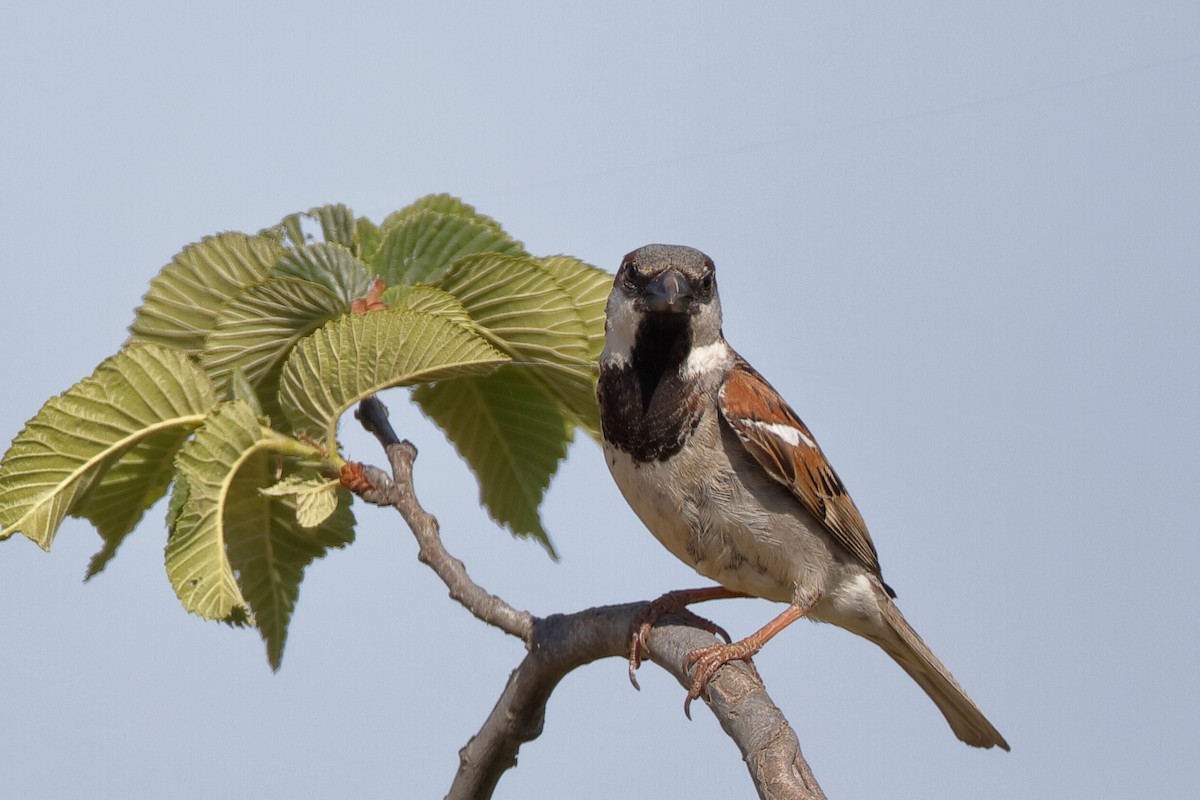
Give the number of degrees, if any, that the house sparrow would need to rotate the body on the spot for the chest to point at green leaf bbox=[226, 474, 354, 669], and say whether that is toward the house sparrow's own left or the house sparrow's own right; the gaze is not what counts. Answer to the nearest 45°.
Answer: approximately 45° to the house sparrow's own right

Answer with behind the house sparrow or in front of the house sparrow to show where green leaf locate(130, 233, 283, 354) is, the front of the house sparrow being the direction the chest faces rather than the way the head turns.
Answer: in front

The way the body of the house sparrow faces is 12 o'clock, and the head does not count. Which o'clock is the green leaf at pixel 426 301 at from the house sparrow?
The green leaf is roughly at 1 o'clock from the house sparrow.

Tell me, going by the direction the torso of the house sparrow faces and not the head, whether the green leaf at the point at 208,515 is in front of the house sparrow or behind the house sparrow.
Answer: in front

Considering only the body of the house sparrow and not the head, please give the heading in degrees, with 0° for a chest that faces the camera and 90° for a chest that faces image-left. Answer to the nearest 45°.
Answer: approximately 45°

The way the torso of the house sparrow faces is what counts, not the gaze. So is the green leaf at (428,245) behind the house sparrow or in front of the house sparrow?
in front

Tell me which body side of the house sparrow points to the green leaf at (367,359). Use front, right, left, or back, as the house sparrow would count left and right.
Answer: front

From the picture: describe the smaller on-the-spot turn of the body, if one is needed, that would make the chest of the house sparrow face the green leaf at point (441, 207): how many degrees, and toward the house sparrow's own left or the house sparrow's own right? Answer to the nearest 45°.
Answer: approximately 45° to the house sparrow's own right
